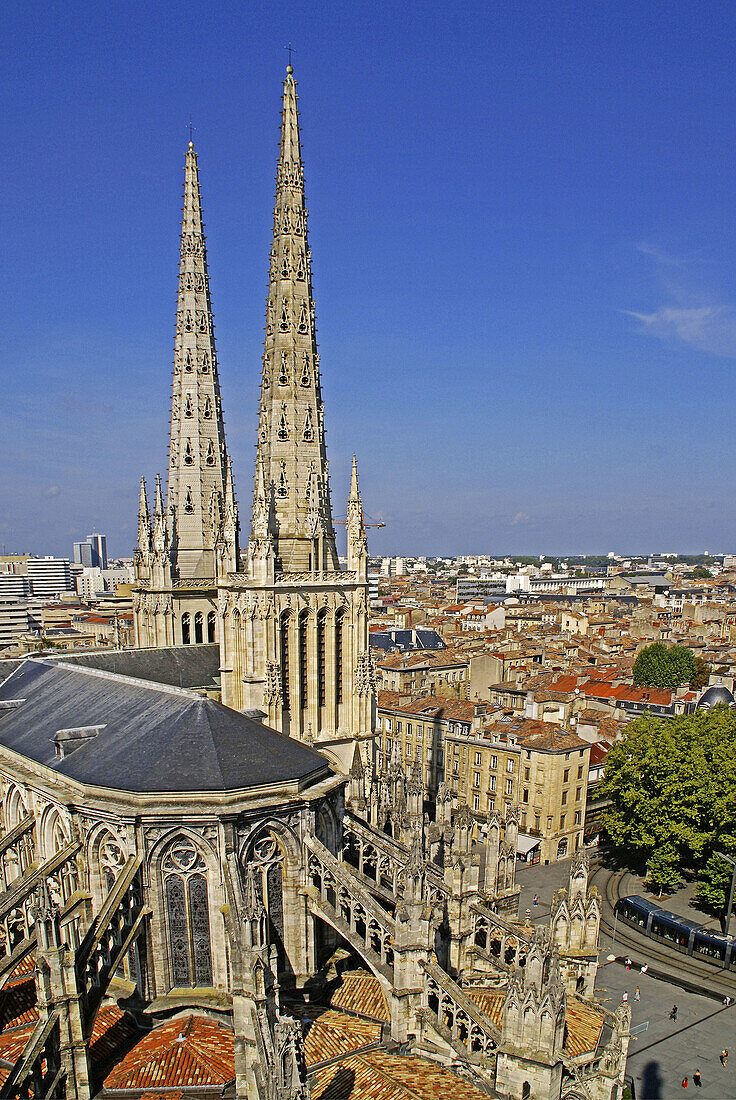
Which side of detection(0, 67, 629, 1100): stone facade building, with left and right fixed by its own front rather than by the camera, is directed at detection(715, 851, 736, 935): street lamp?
right

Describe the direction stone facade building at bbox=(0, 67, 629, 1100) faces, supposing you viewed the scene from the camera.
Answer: facing away from the viewer and to the left of the viewer
